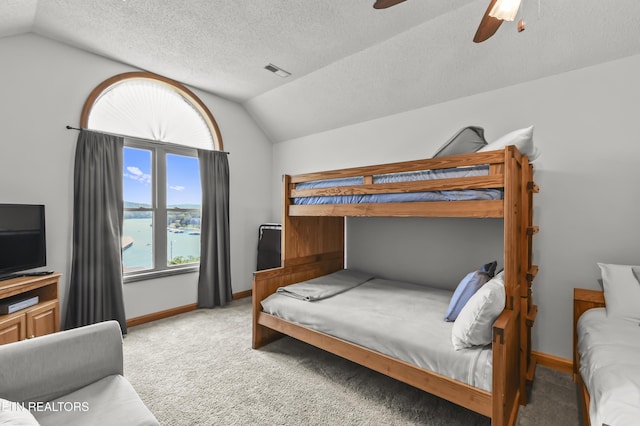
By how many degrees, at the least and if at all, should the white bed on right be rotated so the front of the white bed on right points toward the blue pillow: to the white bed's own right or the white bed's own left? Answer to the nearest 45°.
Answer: approximately 90° to the white bed's own right

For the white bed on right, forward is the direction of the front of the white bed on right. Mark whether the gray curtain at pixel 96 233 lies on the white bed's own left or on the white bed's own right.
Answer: on the white bed's own right

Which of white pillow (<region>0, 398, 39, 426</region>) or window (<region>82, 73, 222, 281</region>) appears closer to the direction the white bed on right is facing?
the white pillow

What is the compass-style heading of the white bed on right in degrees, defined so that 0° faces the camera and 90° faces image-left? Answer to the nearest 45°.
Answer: approximately 0°

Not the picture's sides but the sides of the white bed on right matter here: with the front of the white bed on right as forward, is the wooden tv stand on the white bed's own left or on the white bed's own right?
on the white bed's own right

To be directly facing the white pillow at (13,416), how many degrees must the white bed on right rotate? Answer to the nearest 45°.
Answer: approximately 45° to its right
